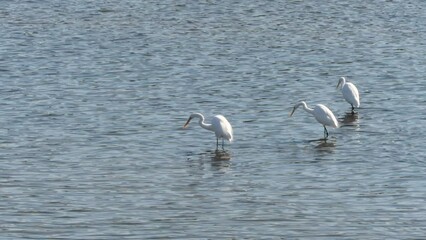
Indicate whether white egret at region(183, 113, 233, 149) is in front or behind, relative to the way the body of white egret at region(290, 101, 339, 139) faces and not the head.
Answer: in front

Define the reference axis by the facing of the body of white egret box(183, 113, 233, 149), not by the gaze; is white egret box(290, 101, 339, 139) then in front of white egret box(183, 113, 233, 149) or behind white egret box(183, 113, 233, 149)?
behind

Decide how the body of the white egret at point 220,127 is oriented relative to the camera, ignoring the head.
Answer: to the viewer's left

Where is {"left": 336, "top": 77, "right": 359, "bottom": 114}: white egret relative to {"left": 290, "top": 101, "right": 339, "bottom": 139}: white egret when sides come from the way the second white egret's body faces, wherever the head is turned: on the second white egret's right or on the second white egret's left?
on the second white egret's right

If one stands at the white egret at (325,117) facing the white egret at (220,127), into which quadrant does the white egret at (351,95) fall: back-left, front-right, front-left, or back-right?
back-right

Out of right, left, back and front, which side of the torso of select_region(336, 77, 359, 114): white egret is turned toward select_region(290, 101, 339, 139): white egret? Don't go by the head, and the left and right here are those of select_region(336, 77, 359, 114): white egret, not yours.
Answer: left

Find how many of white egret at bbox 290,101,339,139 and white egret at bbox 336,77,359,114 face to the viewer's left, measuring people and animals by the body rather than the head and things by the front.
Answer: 2

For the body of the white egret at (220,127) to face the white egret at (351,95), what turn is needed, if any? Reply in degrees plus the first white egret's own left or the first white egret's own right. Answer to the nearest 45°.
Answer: approximately 135° to the first white egret's own right

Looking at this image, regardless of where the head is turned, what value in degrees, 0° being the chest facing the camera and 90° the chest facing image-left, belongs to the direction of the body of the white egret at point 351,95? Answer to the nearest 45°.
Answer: approximately 90°

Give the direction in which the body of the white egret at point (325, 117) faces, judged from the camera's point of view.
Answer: to the viewer's left
